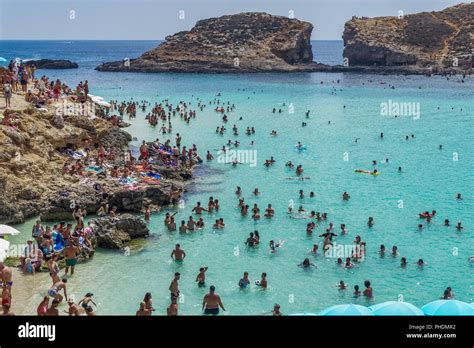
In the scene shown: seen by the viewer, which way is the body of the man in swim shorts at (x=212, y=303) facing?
away from the camera

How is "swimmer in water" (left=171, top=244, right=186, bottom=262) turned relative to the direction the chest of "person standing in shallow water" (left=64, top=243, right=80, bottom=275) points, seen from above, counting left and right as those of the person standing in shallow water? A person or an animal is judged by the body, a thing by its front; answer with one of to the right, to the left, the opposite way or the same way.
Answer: the same way

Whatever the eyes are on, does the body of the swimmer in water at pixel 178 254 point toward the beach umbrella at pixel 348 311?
no

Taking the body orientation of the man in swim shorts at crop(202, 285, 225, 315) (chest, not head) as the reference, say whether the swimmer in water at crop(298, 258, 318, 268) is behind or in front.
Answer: in front

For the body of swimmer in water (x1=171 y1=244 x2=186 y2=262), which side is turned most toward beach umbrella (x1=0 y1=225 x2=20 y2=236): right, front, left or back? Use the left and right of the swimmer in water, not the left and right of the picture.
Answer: right

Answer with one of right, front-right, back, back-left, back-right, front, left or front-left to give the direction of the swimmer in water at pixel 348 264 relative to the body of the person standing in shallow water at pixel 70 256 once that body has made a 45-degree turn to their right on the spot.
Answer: front-right

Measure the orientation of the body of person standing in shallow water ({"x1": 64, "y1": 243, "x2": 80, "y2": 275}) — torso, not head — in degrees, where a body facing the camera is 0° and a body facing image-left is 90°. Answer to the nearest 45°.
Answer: approximately 180°

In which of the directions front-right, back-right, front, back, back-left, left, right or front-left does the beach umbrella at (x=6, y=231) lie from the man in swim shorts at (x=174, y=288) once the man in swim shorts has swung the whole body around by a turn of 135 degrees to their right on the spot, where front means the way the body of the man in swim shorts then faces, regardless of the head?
right

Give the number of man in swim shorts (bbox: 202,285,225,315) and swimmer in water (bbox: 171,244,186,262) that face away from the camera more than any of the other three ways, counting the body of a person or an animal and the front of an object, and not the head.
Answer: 2

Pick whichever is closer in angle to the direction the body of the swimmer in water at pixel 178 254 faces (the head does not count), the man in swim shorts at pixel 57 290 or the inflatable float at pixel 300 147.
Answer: the inflatable float
